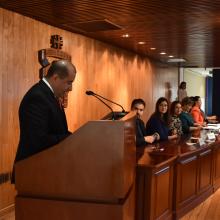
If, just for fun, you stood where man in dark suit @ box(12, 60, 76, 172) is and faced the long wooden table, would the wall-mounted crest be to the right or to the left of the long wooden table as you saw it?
left

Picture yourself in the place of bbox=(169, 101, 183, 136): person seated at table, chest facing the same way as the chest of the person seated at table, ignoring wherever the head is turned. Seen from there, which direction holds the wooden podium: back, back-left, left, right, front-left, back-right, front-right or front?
front-right

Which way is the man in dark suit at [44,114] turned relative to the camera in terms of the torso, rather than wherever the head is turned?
to the viewer's right

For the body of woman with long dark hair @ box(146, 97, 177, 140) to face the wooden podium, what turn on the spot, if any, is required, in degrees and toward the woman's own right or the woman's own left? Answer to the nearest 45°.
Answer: approximately 45° to the woman's own right

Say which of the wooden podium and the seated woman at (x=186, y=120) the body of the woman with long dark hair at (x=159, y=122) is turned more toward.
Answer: the wooden podium

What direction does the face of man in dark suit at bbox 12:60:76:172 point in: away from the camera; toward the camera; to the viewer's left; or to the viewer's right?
to the viewer's right

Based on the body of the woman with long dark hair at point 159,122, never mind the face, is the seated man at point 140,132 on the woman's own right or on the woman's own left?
on the woman's own right

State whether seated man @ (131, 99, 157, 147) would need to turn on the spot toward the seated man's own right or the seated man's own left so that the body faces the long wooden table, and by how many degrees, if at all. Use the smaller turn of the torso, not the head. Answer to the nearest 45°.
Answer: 0° — they already face it

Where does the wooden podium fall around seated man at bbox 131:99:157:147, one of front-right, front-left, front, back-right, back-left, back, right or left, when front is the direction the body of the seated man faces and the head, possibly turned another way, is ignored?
front-right
